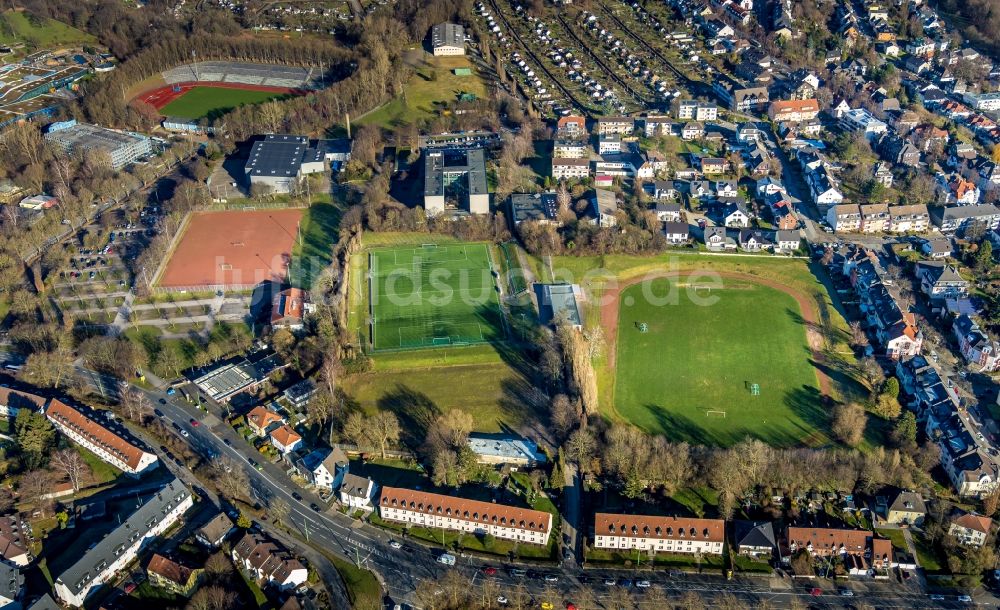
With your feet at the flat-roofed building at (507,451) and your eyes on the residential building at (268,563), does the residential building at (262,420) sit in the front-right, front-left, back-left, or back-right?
front-right

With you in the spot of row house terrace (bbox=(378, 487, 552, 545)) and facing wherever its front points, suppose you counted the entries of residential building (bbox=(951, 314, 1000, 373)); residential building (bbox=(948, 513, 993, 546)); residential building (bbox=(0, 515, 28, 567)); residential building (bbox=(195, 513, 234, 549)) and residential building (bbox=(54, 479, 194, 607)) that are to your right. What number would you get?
3

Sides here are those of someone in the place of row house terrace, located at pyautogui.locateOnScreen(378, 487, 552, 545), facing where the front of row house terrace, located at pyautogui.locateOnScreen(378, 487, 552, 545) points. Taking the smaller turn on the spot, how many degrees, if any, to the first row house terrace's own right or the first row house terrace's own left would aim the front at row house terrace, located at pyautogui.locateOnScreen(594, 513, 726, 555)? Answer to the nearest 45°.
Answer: approximately 90° to the first row house terrace's own left

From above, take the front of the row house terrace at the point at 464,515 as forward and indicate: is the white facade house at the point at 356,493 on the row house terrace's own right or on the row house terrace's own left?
on the row house terrace's own right

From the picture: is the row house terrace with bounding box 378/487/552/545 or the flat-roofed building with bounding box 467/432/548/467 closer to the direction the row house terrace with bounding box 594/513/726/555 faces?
the row house terrace

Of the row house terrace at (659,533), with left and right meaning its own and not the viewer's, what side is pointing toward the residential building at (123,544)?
right

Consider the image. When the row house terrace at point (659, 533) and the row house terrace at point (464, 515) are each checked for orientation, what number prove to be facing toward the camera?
2

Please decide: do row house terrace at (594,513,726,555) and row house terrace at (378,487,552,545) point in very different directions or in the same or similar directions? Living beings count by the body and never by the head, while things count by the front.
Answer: same or similar directions

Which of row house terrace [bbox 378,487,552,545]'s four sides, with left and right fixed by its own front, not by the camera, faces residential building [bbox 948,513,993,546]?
left

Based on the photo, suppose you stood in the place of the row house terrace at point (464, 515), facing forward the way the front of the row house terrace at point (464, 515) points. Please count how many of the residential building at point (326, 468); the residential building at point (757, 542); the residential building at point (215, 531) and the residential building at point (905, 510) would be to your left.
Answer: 2

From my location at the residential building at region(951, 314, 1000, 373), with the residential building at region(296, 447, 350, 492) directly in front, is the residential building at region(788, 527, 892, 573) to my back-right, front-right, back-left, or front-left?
front-left

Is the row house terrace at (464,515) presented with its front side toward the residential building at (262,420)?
no

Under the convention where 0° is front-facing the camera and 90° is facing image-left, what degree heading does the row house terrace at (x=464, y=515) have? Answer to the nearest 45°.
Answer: approximately 0°

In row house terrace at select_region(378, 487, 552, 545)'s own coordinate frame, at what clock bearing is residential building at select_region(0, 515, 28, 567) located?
The residential building is roughly at 3 o'clock from the row house terrace.

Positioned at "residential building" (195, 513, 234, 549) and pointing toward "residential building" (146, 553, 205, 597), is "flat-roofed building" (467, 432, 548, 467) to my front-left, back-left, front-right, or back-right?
back-left

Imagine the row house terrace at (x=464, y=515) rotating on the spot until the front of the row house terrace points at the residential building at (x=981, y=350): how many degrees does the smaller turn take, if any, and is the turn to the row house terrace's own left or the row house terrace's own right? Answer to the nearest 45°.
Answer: approximately 90° to the row house terrace's own left

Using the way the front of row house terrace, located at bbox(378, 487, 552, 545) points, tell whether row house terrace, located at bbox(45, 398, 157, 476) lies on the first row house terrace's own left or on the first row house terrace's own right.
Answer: on the first row house terrace's own right

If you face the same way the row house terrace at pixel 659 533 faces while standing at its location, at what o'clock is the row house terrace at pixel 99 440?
the row house terrace at pixel 99 440 is roughly at 3 o'clock from the row house terrace at pixel 659 533.
